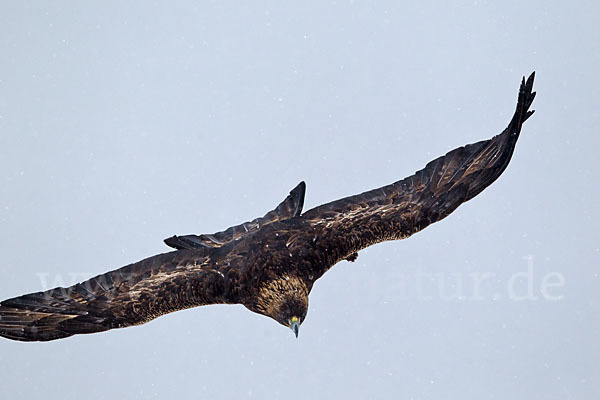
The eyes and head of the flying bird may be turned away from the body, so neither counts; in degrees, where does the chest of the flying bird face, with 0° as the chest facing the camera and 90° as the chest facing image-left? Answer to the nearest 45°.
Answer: approximately 0°
